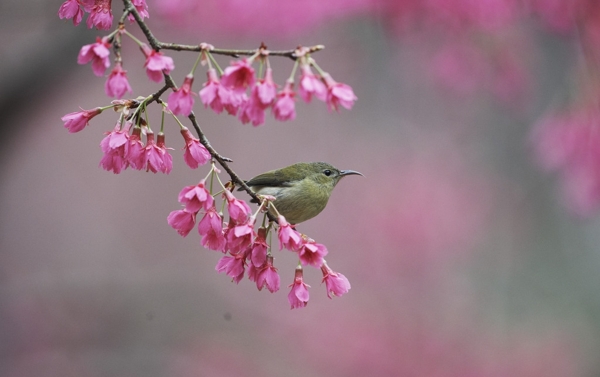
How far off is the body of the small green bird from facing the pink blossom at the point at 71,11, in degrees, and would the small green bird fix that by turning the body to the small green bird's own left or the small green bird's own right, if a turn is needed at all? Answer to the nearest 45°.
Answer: approximately 135° to the small green bird's own right

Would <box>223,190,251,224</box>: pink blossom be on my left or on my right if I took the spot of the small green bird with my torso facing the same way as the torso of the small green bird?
on my right

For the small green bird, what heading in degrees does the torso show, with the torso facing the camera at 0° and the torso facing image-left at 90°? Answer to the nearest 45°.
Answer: approximately 270°
